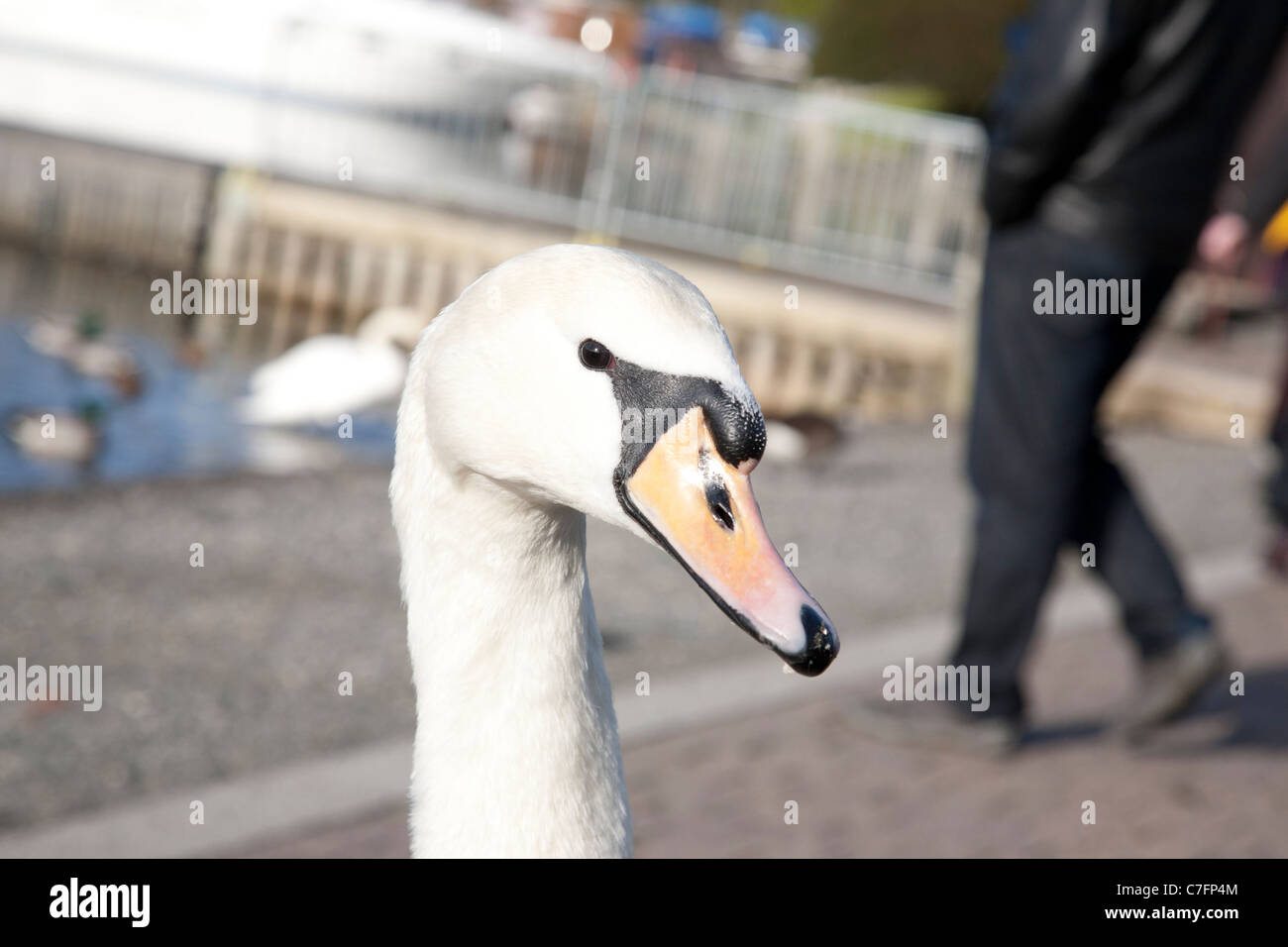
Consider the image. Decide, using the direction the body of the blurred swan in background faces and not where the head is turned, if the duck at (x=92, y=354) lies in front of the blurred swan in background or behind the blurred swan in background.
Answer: behind

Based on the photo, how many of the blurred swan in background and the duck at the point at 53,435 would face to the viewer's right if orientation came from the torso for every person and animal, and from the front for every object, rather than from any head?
2

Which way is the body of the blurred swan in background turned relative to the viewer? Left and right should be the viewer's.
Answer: facing to the right of the viewer

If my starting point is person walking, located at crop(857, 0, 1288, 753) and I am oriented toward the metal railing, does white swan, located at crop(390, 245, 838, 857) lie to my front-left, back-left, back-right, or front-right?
back-left

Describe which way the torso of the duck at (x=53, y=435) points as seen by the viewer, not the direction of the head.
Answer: to the viewer's right
